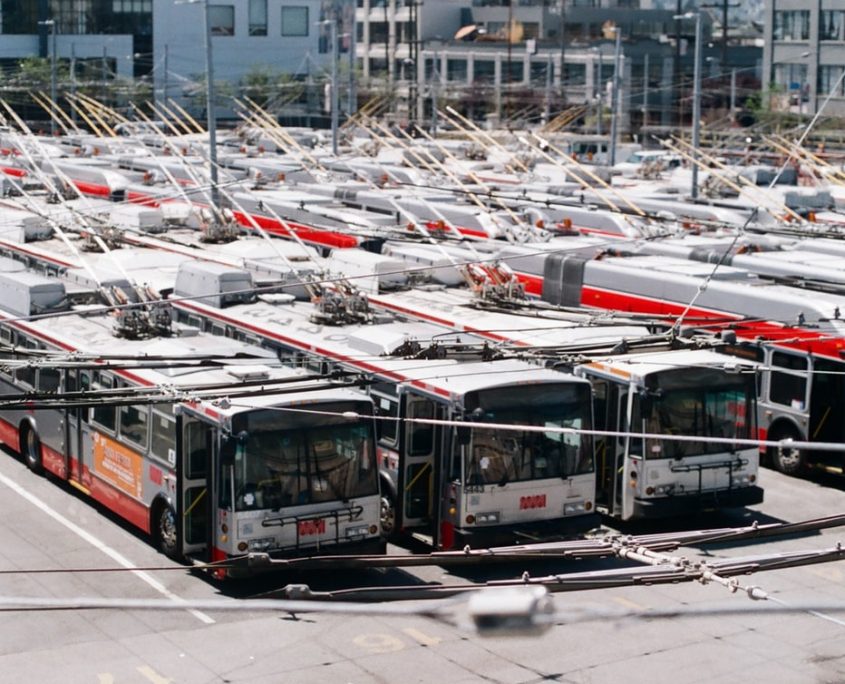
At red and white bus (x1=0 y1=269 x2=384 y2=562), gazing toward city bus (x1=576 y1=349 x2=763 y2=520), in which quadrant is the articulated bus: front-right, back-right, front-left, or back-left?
front-left

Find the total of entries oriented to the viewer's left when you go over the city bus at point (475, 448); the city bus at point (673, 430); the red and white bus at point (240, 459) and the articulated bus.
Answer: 0

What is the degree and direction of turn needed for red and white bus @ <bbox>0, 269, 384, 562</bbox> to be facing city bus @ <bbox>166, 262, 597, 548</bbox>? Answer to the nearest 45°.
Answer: approximately 45° to its left

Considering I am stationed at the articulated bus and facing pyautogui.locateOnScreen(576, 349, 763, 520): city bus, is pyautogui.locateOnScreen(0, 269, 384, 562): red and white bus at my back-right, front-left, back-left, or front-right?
front-right

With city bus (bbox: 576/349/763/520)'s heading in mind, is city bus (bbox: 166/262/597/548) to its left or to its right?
on its right

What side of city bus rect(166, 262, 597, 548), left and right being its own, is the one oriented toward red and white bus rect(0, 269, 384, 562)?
right

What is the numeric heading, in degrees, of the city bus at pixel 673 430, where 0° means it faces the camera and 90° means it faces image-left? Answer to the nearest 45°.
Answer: approximately 315°

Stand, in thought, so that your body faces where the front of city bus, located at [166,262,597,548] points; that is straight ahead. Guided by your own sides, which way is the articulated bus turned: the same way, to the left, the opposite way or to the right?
the same way

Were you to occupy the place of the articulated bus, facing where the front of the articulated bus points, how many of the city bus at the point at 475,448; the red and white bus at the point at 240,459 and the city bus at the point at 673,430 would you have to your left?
0

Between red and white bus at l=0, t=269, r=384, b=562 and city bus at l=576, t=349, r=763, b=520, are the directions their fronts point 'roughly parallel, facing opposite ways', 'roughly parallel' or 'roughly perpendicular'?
roughly parallel

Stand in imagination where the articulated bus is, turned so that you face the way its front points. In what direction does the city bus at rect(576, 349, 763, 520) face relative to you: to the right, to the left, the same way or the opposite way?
the same way

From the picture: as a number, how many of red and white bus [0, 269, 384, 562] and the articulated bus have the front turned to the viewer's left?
0

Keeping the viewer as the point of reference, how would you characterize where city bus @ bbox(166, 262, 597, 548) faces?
facing the viewer and to the right of the viewer

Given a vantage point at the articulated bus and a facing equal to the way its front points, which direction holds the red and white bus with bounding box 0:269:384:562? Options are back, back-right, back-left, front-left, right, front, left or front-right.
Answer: right

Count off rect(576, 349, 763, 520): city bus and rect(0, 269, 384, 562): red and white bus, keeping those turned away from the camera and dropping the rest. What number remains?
0

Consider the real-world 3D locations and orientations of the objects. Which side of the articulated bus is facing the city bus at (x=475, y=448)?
right

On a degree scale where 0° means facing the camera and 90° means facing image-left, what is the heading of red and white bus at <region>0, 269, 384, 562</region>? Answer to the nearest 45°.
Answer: approximately 315°

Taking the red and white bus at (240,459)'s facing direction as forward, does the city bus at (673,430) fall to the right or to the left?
on its left

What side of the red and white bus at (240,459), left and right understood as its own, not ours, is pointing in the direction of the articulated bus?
left
